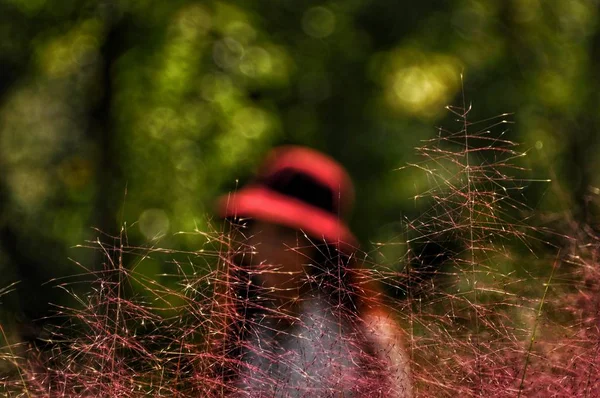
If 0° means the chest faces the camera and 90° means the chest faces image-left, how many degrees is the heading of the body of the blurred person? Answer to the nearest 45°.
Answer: approximately 45°
